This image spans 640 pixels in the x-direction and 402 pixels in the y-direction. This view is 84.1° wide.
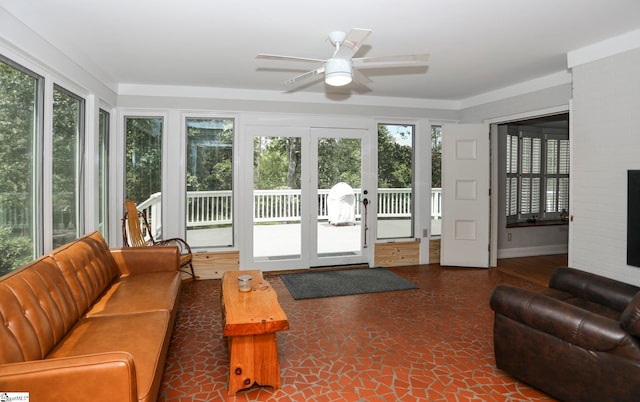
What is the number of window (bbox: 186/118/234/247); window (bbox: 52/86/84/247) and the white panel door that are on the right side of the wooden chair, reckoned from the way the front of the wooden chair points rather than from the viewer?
1

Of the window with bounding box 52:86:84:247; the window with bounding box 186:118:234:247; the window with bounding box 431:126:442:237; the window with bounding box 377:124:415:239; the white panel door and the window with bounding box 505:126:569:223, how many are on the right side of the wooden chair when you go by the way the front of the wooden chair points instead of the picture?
1

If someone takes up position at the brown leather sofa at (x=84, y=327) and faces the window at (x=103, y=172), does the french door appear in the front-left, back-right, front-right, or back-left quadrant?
front-right

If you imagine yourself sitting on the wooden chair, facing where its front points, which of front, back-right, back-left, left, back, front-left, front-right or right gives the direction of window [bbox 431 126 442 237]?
front-left

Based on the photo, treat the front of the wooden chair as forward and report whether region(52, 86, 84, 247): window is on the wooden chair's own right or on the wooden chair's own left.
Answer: on the wooden chair's own right

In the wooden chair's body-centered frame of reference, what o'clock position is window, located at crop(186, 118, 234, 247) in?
The window is roughly at 10 o'clock from the wooden chair.

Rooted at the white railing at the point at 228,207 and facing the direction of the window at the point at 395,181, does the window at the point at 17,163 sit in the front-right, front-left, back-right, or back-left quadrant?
front-right

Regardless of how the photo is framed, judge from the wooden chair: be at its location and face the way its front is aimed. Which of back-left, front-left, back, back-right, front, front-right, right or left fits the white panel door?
front-left

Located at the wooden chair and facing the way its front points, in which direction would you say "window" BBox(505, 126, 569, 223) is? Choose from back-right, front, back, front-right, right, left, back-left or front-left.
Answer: front-left

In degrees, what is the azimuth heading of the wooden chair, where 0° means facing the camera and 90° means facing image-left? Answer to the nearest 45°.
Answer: approximately 315°

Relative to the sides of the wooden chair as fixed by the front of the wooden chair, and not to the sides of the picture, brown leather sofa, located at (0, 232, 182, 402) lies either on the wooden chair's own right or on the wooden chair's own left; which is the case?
on the wooden chair's own right

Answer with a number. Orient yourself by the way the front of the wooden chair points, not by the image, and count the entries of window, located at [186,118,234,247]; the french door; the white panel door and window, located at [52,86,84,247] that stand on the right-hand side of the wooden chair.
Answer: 1

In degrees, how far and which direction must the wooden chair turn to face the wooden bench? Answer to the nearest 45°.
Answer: approximately 45° to its right
